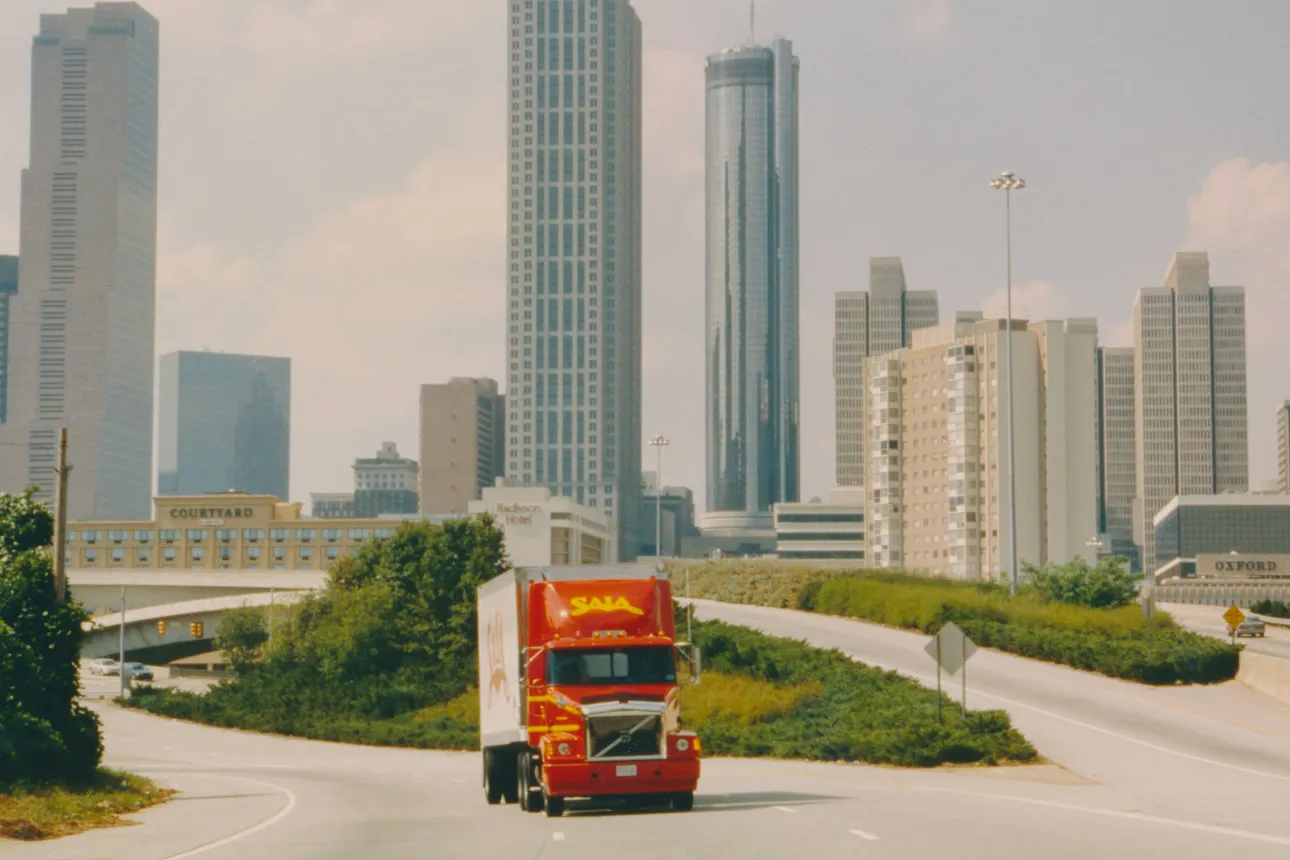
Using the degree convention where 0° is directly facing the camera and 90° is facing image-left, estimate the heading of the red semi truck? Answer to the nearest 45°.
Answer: approximately 0°

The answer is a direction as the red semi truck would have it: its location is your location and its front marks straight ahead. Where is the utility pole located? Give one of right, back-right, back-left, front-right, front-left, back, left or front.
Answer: back-right

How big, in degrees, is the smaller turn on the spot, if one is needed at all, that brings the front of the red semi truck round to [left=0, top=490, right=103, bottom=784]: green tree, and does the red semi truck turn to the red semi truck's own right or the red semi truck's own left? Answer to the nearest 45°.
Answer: approximately 135° to the red semi truck's own right
